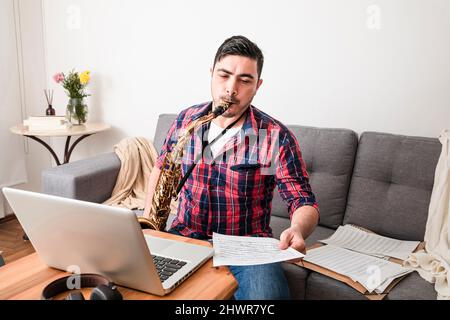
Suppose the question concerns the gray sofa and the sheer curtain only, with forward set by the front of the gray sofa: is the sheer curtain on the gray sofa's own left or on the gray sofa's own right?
on the gray sofa's own right

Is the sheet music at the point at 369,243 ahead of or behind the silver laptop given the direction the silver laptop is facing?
ahead

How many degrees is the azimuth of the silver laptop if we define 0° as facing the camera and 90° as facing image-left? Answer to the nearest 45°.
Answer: approximately 225°

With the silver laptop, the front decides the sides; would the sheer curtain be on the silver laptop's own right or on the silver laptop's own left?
on the silver laptop's own left

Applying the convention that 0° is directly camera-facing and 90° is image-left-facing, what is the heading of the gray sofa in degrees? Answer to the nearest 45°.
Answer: approximately 45°

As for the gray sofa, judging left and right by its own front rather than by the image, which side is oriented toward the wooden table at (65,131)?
right

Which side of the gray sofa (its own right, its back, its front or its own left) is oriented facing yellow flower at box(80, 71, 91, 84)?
right

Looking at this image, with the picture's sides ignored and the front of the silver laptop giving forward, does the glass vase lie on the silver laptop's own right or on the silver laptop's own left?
on the silver laptop's own left

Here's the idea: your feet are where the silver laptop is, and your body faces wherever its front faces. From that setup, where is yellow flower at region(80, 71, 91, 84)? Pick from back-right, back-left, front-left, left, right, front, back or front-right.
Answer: front-left

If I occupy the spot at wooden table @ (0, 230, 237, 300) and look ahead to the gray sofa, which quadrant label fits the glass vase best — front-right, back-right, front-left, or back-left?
front-left

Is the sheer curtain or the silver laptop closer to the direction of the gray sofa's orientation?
the silver laptop

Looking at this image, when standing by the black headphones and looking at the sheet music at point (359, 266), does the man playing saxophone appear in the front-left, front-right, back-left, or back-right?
front-left

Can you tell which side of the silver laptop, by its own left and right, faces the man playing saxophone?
front

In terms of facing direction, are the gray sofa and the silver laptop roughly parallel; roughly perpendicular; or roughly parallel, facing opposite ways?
roughly parallel, facing opposite ways
